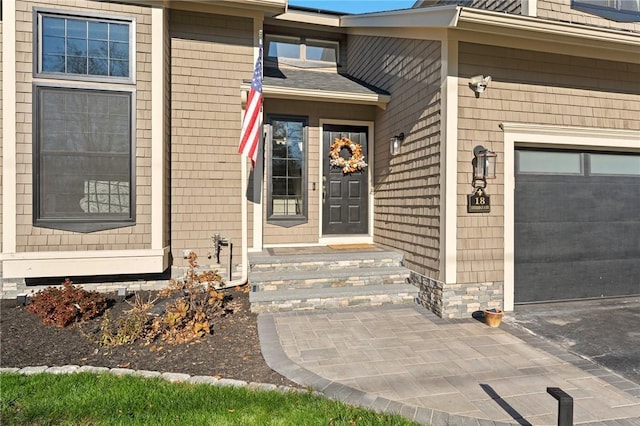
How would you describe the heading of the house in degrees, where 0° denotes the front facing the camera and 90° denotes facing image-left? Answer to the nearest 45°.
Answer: approximately 0°

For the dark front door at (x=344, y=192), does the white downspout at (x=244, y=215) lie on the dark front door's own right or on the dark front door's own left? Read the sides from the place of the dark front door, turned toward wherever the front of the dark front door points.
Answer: on the dark front door's own right

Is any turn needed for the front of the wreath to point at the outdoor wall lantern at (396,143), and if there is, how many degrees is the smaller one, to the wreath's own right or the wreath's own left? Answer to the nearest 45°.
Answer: approximately 45° to the wreath's own left

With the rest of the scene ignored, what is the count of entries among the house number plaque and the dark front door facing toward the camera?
2

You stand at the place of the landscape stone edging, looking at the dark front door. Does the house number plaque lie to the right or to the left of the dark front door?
right

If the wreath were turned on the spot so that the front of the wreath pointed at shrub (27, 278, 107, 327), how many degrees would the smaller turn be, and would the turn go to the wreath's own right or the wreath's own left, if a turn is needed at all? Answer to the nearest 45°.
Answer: approximately 45° to the wreath's own right

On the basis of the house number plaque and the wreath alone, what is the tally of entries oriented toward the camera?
2

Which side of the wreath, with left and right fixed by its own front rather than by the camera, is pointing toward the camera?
front

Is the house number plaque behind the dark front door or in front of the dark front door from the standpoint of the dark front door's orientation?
in front

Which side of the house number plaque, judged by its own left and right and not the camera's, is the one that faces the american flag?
right

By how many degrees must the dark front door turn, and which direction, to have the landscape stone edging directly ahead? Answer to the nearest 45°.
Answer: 0° — it already faces it

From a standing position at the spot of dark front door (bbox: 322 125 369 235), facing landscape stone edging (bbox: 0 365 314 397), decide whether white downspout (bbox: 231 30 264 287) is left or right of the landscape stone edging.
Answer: right
